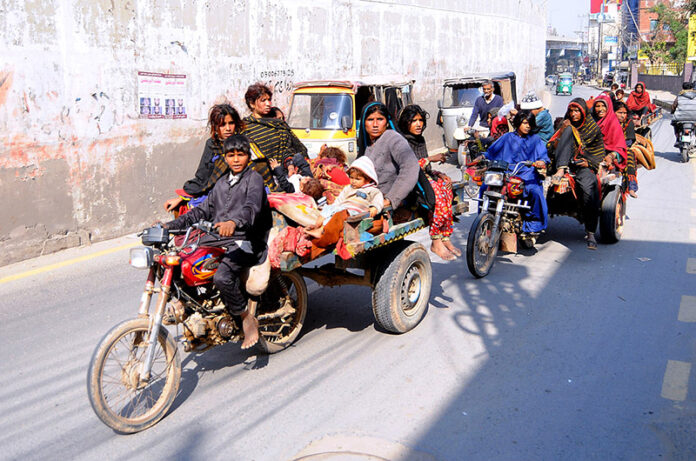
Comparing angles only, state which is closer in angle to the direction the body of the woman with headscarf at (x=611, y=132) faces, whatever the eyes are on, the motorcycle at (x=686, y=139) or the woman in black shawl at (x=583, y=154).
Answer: the woman in black shawl

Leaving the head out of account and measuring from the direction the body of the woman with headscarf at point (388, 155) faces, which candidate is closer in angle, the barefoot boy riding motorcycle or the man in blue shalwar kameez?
the barefoot boy riding motorcycle

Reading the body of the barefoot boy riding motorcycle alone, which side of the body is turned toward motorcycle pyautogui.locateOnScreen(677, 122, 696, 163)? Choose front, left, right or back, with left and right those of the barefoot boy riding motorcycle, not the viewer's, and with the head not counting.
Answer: back

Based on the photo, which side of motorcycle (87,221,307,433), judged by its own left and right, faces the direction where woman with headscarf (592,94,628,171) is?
back

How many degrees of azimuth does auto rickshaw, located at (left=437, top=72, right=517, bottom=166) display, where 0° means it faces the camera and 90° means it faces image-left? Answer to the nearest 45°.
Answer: approximately 45°

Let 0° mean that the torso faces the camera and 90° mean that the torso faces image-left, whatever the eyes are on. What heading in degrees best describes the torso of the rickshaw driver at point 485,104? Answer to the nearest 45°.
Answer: approximately 45°

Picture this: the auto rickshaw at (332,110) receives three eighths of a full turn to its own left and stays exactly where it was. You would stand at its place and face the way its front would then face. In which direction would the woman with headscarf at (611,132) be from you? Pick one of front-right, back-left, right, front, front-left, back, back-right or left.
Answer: front-right

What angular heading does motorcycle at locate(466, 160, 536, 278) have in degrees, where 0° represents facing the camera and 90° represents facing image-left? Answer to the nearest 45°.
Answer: approximately 45°

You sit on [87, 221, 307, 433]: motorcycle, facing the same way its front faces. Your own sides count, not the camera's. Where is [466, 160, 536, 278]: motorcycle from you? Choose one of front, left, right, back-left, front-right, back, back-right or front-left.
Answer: back

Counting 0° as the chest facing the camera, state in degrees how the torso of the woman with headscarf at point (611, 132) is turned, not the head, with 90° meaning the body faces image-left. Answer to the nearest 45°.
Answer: approximately 45°

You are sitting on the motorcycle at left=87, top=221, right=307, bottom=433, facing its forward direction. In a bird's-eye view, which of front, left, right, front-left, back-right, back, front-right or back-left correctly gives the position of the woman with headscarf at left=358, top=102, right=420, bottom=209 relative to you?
back
